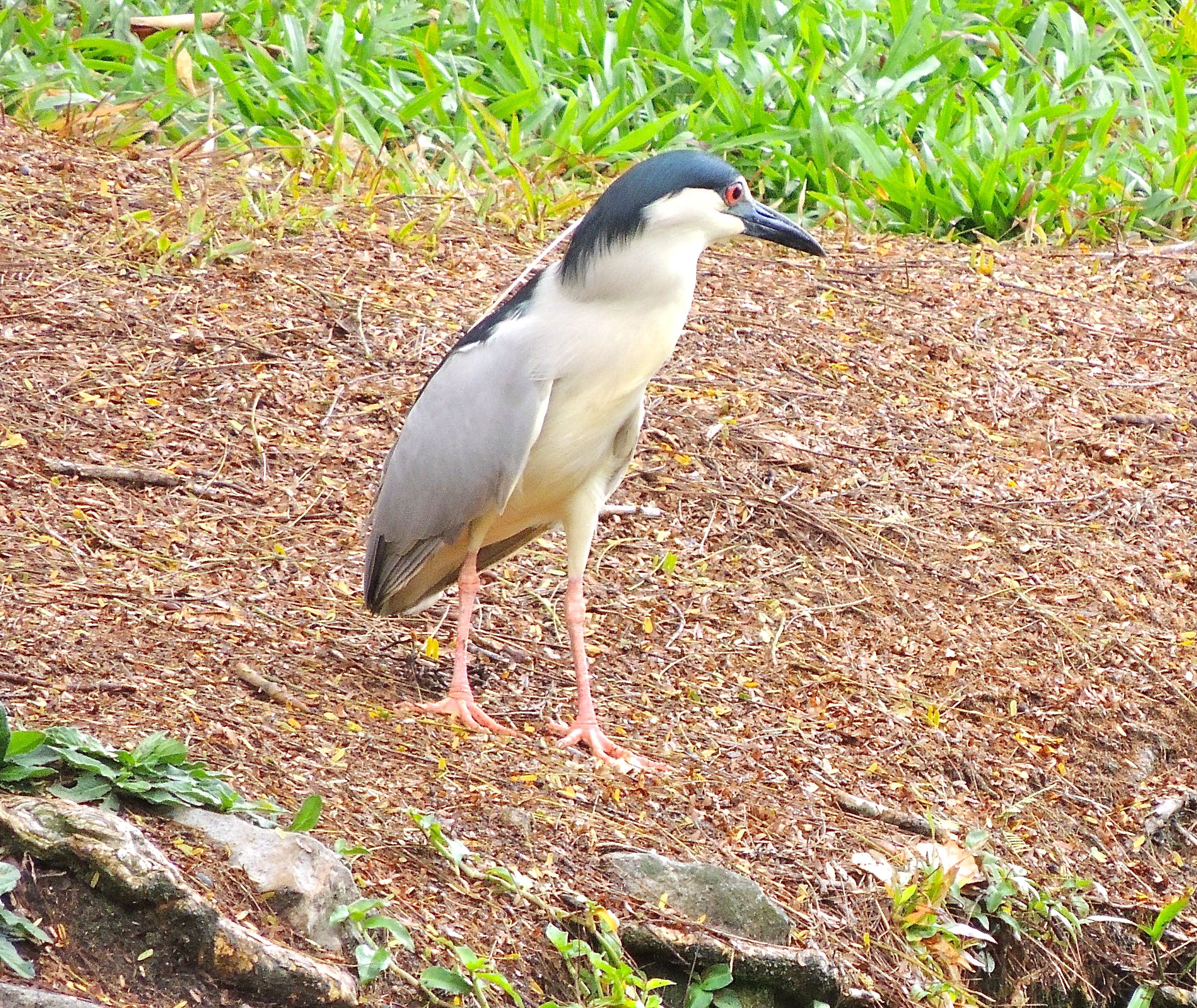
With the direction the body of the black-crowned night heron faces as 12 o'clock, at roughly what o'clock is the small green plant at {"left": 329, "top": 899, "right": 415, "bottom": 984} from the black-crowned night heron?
The small green plant is roughly at 2 o'clock from the black-crowned night heron.

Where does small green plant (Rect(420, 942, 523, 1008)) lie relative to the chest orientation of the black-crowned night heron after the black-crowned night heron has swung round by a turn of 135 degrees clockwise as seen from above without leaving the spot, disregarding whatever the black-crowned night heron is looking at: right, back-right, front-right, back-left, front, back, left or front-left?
left

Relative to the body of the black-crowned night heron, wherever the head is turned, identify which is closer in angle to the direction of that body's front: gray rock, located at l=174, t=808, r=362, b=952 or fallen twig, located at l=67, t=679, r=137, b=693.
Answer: the gray rock

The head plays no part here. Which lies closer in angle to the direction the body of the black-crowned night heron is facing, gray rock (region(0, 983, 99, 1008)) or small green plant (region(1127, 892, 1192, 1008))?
the small green plant

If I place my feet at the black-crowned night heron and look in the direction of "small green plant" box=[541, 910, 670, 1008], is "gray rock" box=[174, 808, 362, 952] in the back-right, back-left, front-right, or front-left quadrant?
front-right

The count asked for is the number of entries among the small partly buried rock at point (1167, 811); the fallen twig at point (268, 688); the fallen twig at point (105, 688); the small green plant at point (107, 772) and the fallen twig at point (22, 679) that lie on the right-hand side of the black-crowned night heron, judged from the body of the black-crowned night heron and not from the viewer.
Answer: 4

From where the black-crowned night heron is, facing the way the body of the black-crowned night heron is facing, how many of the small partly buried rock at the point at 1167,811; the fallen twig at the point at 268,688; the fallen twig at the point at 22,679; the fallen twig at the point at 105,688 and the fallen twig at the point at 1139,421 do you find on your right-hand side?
3

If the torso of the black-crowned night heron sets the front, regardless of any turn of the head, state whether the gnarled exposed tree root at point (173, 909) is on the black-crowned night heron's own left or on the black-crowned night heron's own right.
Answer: on the black-crowned night heron's own right

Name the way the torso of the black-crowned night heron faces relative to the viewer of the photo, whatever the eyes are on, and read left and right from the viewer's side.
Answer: facing the viewer and to the right of the viewer

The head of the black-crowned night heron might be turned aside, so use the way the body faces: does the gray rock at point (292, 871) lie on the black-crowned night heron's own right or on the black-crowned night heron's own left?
on the black-crowned night heron's own right

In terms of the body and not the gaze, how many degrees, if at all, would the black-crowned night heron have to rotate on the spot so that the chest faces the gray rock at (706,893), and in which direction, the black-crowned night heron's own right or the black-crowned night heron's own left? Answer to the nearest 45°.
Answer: approximately 45° to the black-crowned night heron's own right

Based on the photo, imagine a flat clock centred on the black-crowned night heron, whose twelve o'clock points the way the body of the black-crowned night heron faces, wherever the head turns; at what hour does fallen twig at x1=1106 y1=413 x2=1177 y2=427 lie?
The fallen twig is roughly at 9 o'clock from the black-crowned night heron.
